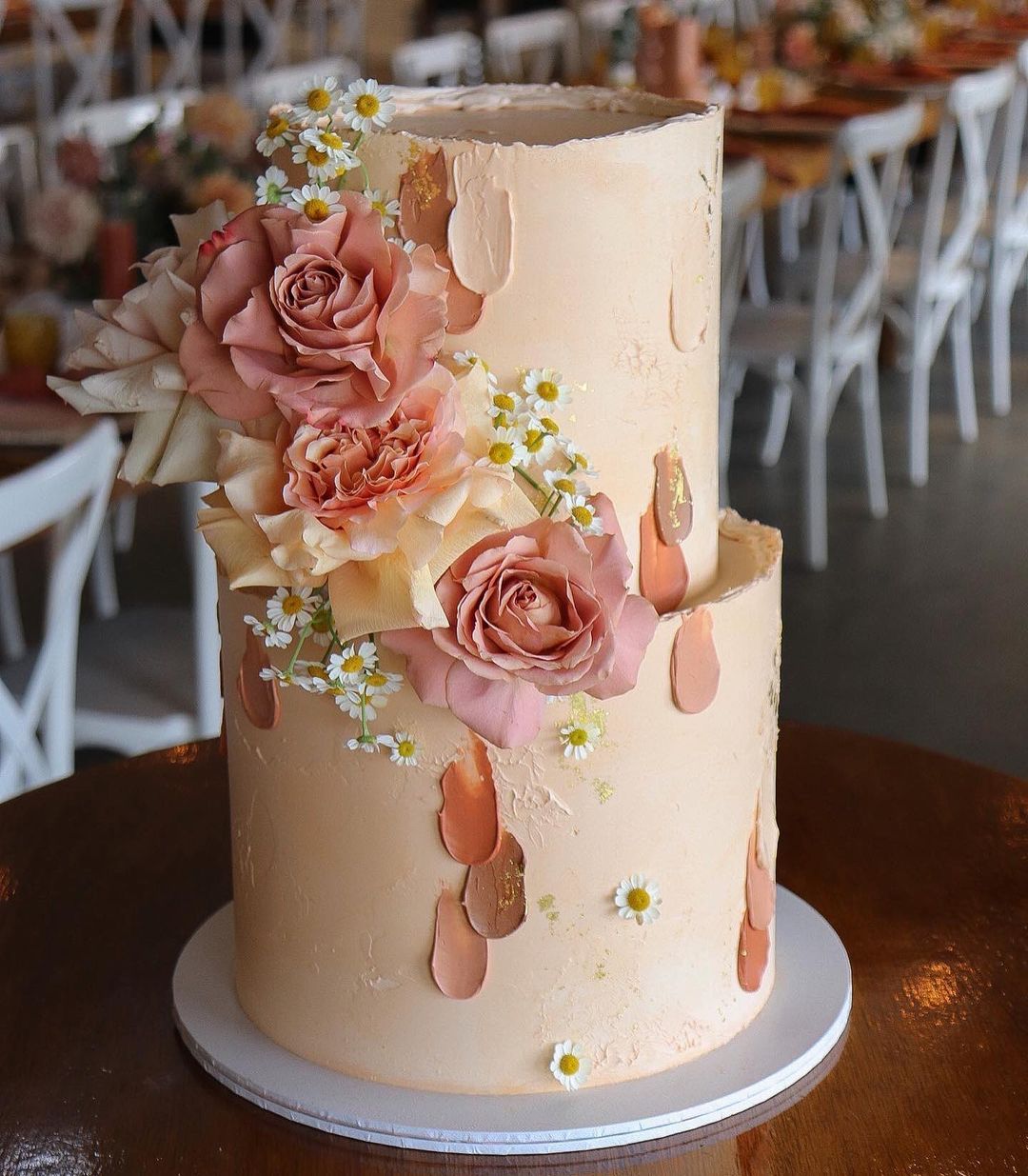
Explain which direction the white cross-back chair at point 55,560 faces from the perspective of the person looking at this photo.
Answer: facing away from the viewer and to the left of the viewer

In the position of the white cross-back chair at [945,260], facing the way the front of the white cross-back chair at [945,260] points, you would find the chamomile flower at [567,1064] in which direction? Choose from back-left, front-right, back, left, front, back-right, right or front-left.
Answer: back-left

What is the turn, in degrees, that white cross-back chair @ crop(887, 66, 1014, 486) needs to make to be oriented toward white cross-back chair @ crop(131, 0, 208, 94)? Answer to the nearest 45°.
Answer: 0° — it already faces it

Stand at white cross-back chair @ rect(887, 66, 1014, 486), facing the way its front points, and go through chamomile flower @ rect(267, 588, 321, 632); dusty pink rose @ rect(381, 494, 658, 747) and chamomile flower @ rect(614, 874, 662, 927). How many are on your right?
0

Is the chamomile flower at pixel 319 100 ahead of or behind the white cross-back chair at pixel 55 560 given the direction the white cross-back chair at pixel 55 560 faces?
behind

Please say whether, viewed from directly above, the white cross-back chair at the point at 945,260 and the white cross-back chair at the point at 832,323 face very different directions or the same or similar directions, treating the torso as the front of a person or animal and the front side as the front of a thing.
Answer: same or similar directions

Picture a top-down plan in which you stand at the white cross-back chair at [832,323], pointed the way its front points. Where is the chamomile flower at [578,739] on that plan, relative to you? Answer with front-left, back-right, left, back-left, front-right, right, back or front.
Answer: back-left

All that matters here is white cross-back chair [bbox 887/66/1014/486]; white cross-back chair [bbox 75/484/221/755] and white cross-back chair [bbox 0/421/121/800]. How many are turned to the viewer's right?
0

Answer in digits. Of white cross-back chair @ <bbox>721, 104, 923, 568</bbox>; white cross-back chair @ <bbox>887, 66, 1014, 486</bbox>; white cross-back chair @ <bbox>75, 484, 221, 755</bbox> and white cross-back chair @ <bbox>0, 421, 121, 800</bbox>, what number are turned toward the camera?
0
